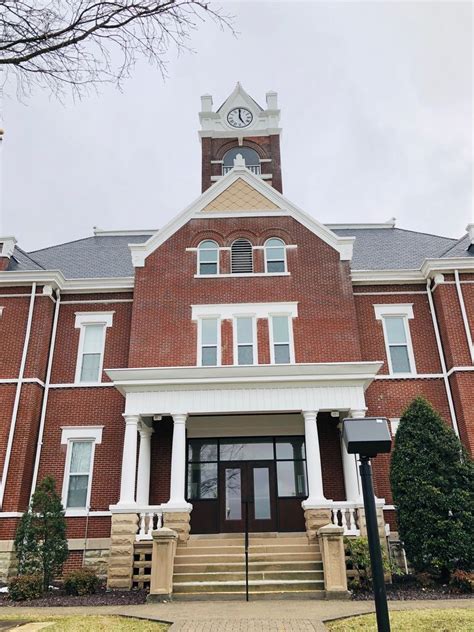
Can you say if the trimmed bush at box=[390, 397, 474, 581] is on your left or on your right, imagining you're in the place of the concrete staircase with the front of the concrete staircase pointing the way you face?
on your left

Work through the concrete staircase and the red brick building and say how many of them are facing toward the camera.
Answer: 2

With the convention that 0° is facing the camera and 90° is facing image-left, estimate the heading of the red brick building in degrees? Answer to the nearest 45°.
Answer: approximately 0°

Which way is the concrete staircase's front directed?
toward the camera

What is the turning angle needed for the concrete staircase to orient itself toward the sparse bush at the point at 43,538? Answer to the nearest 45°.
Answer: approximately 90° to its right

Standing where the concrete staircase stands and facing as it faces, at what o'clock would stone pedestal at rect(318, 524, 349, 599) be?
The stone pedestal is roughly at 10 o'clock from the concrete staircase.

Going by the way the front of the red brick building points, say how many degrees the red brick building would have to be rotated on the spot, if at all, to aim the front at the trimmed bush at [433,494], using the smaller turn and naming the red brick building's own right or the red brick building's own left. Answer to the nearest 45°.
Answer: approximately 45° to the red brick building's own left

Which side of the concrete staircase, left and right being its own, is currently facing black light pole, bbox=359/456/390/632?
front

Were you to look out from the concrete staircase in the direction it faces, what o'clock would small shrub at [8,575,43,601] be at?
The small shrub is roughly at 3 o'clock from the concrete staircase.

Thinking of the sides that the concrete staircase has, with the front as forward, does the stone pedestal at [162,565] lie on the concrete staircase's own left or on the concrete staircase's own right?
on the concrete staircase's own right
